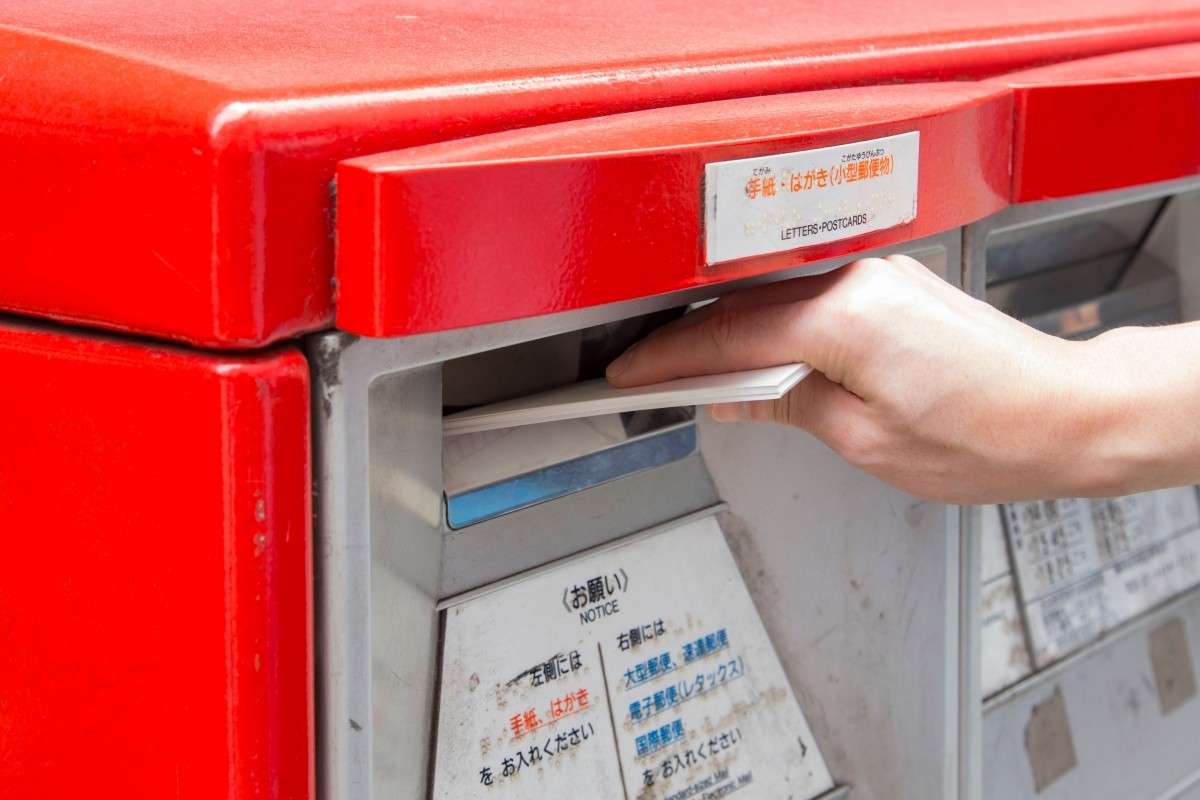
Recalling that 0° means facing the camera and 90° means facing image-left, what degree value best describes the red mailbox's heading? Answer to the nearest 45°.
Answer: approximately 315°
